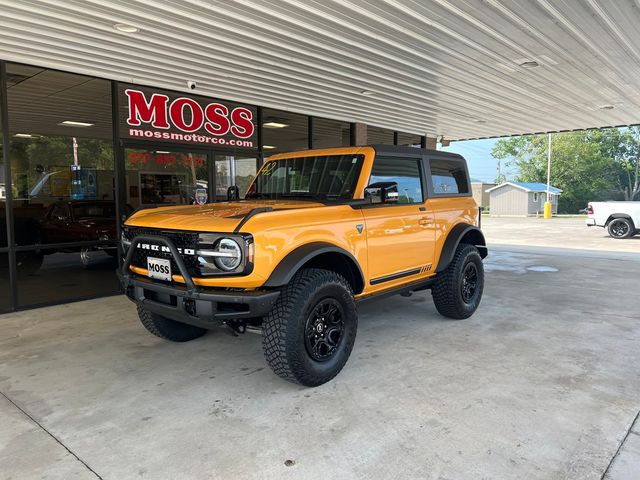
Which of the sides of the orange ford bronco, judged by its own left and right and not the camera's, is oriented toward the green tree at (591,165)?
back

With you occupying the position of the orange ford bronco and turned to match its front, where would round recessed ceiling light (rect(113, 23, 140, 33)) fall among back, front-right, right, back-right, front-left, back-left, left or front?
right

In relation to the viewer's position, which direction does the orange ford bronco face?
facing the viewer and to the left of the viewer

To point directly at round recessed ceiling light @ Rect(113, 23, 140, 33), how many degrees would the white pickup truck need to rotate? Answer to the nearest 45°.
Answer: approximately 90° to its right

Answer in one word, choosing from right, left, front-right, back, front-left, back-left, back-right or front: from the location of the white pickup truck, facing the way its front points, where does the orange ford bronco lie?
right

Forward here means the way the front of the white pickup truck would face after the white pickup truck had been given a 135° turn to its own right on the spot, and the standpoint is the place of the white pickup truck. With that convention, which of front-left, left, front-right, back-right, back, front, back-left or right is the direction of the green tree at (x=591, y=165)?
back-right

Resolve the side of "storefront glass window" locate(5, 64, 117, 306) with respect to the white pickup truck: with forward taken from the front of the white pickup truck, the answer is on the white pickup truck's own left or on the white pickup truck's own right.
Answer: on the white pickup truck's own right
